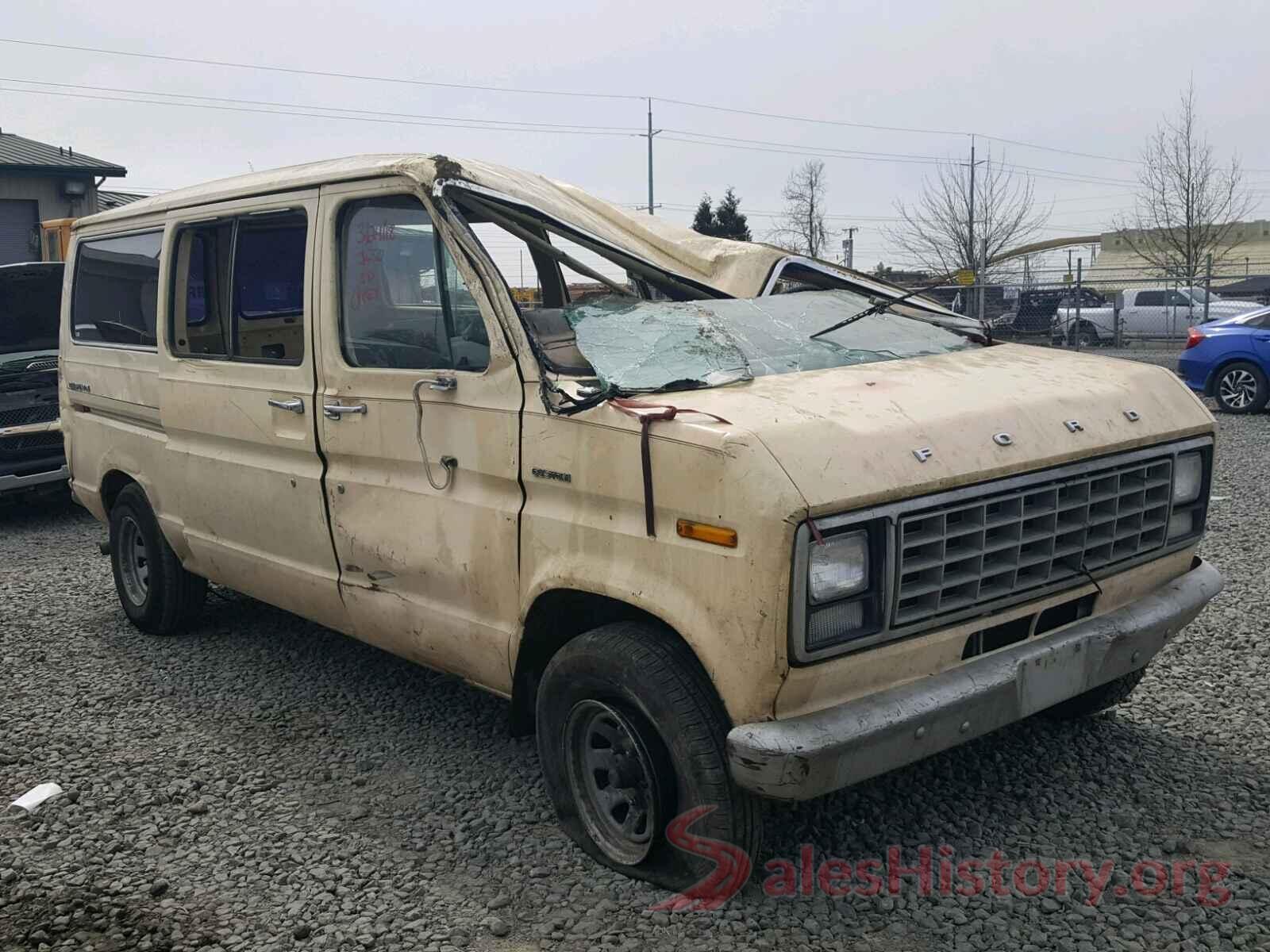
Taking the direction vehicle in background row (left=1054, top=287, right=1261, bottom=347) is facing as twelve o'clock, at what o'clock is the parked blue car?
The parked blue car is roughly at 3 o'clock from the vehicle in background row.

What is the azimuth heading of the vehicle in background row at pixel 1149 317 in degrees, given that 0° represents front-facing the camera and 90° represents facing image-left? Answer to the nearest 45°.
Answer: approximately 270°

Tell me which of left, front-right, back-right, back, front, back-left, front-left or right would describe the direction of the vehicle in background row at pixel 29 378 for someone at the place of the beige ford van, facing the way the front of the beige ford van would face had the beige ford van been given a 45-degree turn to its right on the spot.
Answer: back-right

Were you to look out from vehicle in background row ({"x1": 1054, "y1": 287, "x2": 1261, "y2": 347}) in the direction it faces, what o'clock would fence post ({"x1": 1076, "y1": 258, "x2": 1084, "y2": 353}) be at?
The fence post is roughly at 4 o'clock from the vehicle in background row.

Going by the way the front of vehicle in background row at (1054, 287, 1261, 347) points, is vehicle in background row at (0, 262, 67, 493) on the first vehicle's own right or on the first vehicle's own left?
on the first vehicle's own right

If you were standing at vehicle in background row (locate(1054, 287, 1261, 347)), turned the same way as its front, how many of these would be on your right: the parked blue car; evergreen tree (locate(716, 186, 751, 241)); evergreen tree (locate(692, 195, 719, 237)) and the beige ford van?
2

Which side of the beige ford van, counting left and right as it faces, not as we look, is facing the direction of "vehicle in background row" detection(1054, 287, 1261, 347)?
left

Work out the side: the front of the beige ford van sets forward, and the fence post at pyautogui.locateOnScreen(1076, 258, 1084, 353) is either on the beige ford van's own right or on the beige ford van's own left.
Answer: on the beige ford van's own left

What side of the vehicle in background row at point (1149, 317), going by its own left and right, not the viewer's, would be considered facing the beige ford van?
right

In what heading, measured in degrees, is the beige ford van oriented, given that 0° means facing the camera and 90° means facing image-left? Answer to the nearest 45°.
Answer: approximately 315°

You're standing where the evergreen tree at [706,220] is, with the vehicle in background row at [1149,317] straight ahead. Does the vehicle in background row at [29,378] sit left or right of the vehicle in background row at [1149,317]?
right
